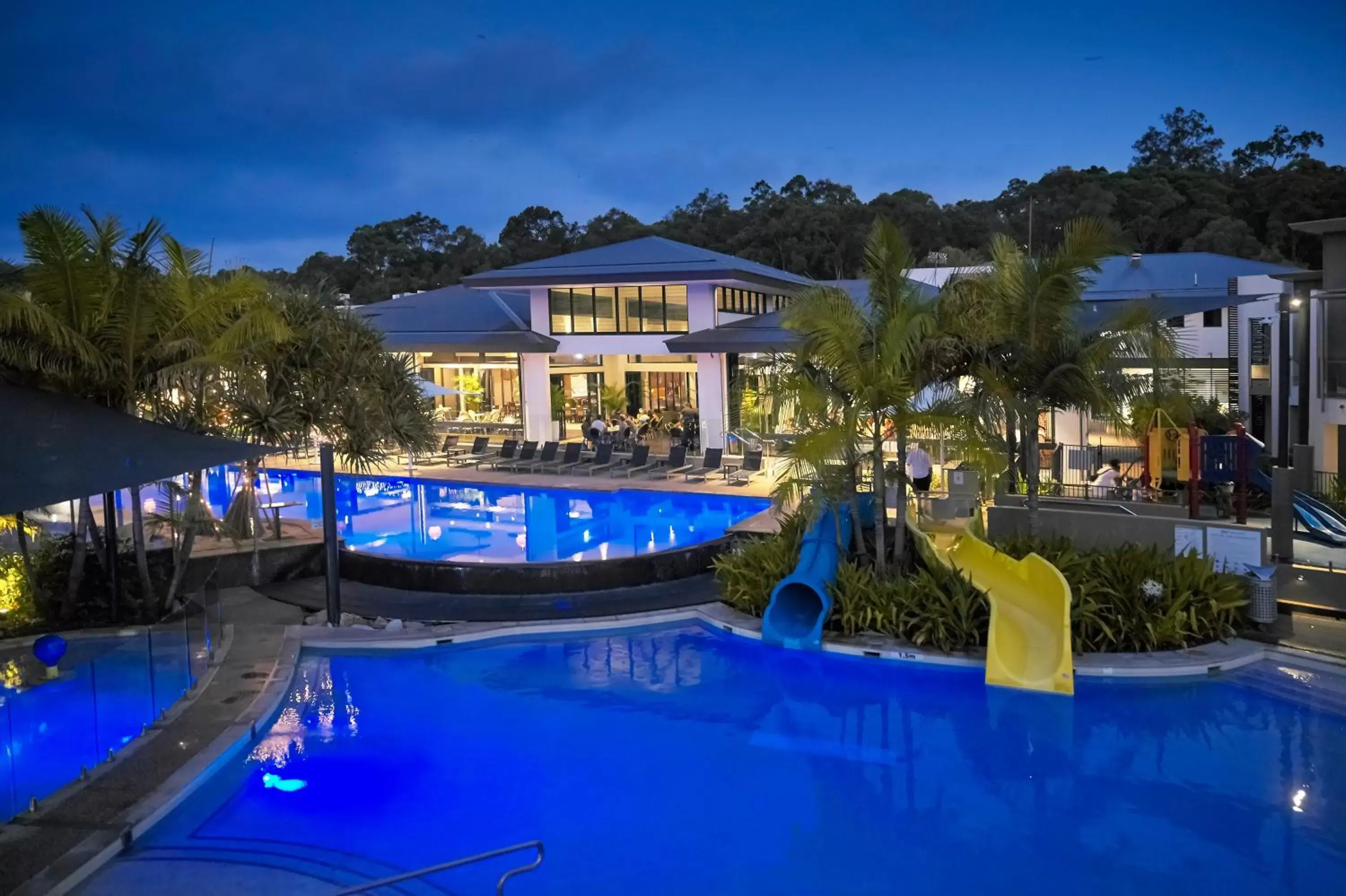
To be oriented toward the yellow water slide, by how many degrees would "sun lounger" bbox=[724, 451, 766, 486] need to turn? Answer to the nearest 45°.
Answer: approximately 45° to its left

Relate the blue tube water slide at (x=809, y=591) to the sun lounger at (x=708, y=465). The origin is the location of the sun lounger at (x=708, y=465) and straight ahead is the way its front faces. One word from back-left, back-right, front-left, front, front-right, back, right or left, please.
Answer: front-left

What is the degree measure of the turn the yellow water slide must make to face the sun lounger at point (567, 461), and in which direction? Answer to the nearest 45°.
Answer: approximately 135° to its right

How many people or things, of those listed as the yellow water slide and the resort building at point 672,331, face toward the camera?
2

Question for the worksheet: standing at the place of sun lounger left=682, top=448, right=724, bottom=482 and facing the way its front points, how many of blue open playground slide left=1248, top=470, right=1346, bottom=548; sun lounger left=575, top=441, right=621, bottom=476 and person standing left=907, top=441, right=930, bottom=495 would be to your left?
2

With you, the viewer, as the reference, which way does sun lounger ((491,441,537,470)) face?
facing the viewer and to the left of the viewer

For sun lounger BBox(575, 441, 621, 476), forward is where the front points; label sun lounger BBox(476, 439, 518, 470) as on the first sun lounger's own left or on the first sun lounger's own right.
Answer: on the first sun lounger's own right

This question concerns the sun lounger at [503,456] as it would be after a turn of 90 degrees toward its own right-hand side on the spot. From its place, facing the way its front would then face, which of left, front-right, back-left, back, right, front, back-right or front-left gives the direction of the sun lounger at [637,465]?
back

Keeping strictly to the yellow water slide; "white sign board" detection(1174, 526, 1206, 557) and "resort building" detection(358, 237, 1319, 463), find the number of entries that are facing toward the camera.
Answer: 3

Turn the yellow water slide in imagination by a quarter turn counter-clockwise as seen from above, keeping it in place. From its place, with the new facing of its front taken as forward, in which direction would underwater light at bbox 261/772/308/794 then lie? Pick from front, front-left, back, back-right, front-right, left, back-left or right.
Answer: back-right

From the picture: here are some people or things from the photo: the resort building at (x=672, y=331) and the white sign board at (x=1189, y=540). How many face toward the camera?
2

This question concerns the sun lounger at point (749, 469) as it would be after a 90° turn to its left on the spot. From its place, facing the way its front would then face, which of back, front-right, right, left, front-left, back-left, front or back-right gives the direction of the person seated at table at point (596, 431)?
back

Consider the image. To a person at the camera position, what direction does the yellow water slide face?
facing the viewer

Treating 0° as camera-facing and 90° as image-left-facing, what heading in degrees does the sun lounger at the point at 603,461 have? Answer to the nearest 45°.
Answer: approximately 45°
